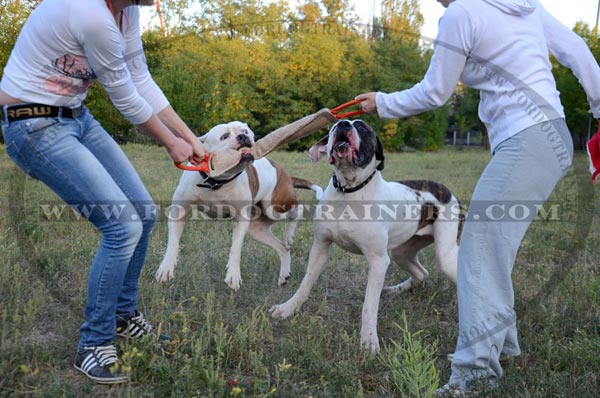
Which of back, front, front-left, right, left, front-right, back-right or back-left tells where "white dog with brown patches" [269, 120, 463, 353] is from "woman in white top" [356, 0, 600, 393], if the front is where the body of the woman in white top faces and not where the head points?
front

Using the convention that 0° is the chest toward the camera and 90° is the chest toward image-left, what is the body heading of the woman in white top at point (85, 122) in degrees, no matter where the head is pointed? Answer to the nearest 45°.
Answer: approximately 315°

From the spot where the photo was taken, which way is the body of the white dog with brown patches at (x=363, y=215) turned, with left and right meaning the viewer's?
facing the viewer and to the left of the viewer

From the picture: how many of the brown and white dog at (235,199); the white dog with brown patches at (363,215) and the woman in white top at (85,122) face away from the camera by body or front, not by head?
0

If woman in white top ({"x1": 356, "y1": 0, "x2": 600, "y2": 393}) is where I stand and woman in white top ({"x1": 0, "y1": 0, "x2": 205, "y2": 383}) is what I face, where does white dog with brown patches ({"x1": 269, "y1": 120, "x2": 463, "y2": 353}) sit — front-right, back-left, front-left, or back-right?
front-right

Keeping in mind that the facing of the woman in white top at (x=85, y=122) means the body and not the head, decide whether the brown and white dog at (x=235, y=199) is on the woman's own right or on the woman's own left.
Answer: on the woman's own left

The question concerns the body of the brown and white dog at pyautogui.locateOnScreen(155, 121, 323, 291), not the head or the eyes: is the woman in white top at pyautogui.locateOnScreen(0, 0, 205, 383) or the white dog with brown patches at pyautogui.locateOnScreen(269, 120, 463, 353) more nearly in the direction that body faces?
the woman in white top

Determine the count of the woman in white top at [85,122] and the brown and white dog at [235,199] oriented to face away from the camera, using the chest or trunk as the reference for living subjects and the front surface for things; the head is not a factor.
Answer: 0

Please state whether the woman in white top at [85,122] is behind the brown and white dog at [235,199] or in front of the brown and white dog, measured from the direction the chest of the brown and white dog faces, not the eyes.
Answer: in front

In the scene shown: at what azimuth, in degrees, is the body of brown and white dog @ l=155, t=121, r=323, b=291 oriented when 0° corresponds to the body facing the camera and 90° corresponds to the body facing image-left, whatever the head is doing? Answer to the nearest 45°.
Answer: approximately 45°

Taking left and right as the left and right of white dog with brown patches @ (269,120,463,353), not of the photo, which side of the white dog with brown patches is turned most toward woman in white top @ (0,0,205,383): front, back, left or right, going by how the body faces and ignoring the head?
front

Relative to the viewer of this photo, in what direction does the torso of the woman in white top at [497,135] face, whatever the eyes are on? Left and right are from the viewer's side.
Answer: facing away from the viewer and to the left of the viewer
